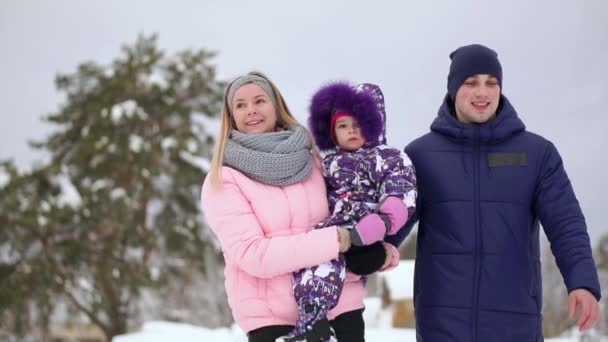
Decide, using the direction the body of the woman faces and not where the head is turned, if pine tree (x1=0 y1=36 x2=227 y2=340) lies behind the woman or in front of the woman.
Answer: behind

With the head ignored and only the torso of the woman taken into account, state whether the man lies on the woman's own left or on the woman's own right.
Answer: on the woman's own left

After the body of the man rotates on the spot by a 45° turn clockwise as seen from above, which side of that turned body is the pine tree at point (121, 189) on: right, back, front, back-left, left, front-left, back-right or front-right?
right

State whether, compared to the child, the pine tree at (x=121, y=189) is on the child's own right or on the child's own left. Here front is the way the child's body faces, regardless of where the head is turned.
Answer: on the child's own right

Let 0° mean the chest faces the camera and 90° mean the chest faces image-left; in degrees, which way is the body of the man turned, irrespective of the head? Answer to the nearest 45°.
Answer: approximately 0°
